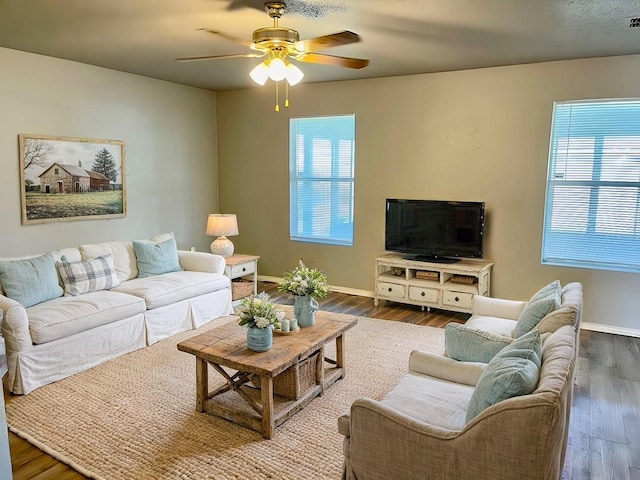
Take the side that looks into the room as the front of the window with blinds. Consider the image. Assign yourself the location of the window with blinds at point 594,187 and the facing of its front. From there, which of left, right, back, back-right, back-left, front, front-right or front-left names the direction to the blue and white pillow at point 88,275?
front-right

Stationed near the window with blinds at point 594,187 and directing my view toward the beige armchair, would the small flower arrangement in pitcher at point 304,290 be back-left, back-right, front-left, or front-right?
front-right

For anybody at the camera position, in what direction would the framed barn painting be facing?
facing the viewer and to the right of the viewer

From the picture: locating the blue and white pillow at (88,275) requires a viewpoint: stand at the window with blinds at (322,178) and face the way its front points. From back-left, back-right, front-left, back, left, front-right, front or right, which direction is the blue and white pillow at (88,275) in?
front

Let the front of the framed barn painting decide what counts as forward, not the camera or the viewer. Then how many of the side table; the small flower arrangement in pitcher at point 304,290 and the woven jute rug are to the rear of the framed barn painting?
0

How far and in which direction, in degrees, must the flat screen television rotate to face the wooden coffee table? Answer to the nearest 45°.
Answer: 0° — it already faces it

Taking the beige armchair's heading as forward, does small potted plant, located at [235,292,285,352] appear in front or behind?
in front

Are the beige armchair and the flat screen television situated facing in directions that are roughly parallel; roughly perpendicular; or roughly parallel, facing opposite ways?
roughly perpendicular

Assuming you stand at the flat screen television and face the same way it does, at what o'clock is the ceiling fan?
The ceiling fan is roughly at 1 o'clock from the flat screen television.

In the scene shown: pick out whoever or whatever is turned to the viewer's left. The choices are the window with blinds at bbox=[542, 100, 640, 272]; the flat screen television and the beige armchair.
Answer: the beige armchair

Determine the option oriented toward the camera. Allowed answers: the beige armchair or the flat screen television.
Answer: the flat screen television

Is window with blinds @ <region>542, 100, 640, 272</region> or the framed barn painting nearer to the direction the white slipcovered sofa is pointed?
the window with blinds

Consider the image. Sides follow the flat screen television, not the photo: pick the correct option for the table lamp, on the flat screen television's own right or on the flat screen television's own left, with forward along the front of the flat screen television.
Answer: on the flat screen television's own right

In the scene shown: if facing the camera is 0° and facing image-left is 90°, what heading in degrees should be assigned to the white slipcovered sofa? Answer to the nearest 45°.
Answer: approximately 315°

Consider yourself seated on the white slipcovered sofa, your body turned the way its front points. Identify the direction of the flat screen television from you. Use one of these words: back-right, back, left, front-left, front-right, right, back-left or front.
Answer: front-left

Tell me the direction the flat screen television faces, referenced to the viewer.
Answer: facing the viewer

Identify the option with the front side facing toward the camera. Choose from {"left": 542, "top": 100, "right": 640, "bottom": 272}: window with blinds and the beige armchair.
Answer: the window with blinds

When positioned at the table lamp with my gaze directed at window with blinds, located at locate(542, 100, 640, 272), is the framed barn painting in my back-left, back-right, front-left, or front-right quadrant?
back-right

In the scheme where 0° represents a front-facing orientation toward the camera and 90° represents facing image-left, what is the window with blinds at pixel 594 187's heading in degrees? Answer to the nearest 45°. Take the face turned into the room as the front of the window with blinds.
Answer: approximately 0°

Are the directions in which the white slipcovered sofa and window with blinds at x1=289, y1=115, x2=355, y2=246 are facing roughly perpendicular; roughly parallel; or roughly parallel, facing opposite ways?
roughly perpendicular

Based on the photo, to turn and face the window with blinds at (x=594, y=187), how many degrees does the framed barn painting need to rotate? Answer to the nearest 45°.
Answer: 0° — it already faces it
